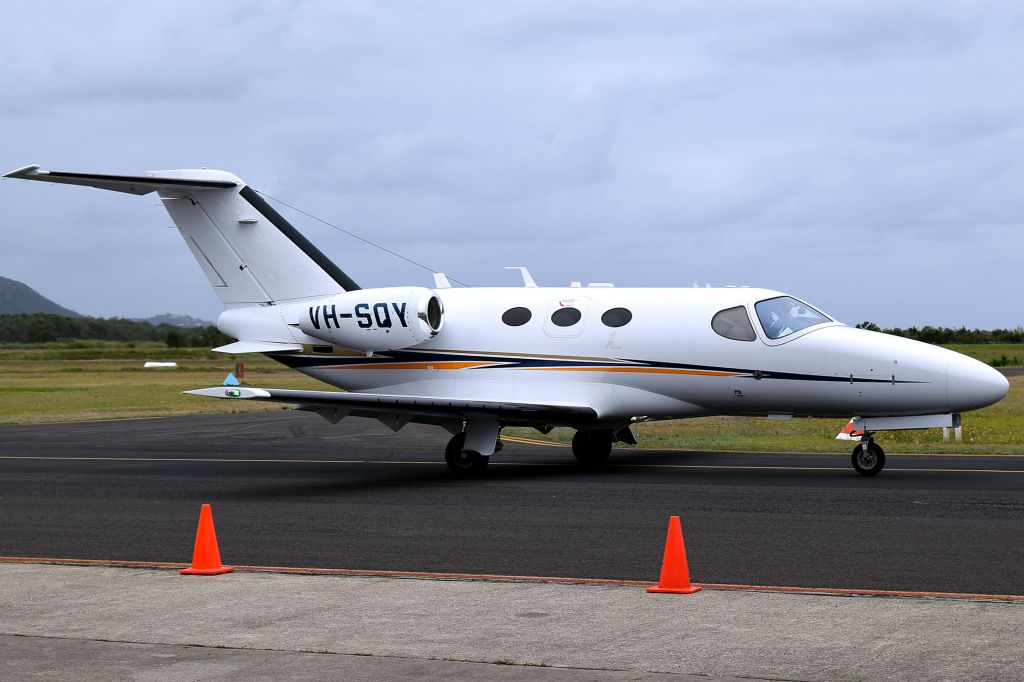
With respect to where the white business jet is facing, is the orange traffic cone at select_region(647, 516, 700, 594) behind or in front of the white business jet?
in front

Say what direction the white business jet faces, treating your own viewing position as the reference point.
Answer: facing the viewer and to the right of the viewer

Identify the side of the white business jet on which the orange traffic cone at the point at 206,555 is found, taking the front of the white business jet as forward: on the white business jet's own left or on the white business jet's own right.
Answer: on the white business jet's own right
